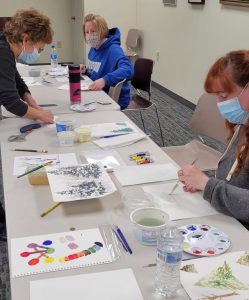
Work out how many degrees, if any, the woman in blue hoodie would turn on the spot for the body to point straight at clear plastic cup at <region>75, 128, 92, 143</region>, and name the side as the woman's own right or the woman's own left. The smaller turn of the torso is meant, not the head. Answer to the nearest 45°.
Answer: approximately 45° to the woman's own left

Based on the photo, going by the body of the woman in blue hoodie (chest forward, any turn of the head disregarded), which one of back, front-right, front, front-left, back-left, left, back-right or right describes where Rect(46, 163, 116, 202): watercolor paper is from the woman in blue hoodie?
front-left

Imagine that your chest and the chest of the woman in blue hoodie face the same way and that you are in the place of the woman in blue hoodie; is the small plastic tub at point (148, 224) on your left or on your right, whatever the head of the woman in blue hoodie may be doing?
on your left

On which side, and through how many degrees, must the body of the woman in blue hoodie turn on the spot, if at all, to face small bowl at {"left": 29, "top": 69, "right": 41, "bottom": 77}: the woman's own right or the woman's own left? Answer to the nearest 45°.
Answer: approximately 45° to the woman's own right

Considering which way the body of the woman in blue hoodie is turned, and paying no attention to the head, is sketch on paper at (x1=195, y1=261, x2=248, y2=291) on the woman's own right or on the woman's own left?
on the woman's own left

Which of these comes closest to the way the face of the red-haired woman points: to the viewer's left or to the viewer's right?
to the viewer's left

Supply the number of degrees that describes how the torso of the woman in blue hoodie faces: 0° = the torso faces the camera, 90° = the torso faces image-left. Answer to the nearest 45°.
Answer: approximately 45°
